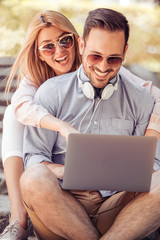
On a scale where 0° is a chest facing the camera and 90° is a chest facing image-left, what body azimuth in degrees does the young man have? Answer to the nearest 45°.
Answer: approximately 0°

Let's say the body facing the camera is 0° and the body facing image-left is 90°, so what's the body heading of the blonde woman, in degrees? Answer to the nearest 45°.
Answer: approximately 0°

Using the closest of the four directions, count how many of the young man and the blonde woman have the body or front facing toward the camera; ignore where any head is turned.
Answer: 2
